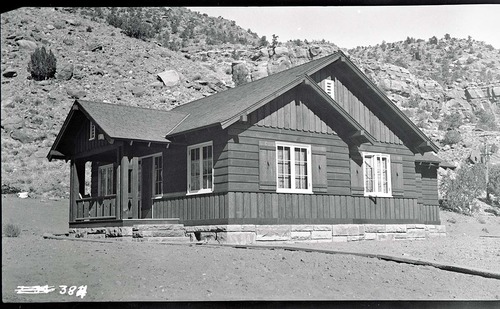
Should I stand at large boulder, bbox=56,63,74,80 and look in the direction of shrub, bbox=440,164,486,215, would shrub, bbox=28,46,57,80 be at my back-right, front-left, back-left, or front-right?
back-right

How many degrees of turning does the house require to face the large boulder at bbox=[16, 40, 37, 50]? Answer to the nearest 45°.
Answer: approximately 90° to its right

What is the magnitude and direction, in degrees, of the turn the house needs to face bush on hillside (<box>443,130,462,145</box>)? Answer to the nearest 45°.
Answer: approximately 180°

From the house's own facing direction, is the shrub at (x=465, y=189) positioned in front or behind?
behind

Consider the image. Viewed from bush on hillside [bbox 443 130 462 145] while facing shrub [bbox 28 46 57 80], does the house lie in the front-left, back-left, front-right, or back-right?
front-left

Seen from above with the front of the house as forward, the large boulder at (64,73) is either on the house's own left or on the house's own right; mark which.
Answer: on the house's own right

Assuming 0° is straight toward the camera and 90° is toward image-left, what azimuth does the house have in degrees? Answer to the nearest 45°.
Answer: approximately 45°

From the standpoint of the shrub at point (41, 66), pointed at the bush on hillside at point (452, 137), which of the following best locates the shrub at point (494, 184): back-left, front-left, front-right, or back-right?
front-right

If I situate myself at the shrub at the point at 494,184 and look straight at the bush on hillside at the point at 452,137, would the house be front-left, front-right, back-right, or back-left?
back-left

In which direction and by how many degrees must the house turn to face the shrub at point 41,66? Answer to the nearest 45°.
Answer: approximately 90° to its right
